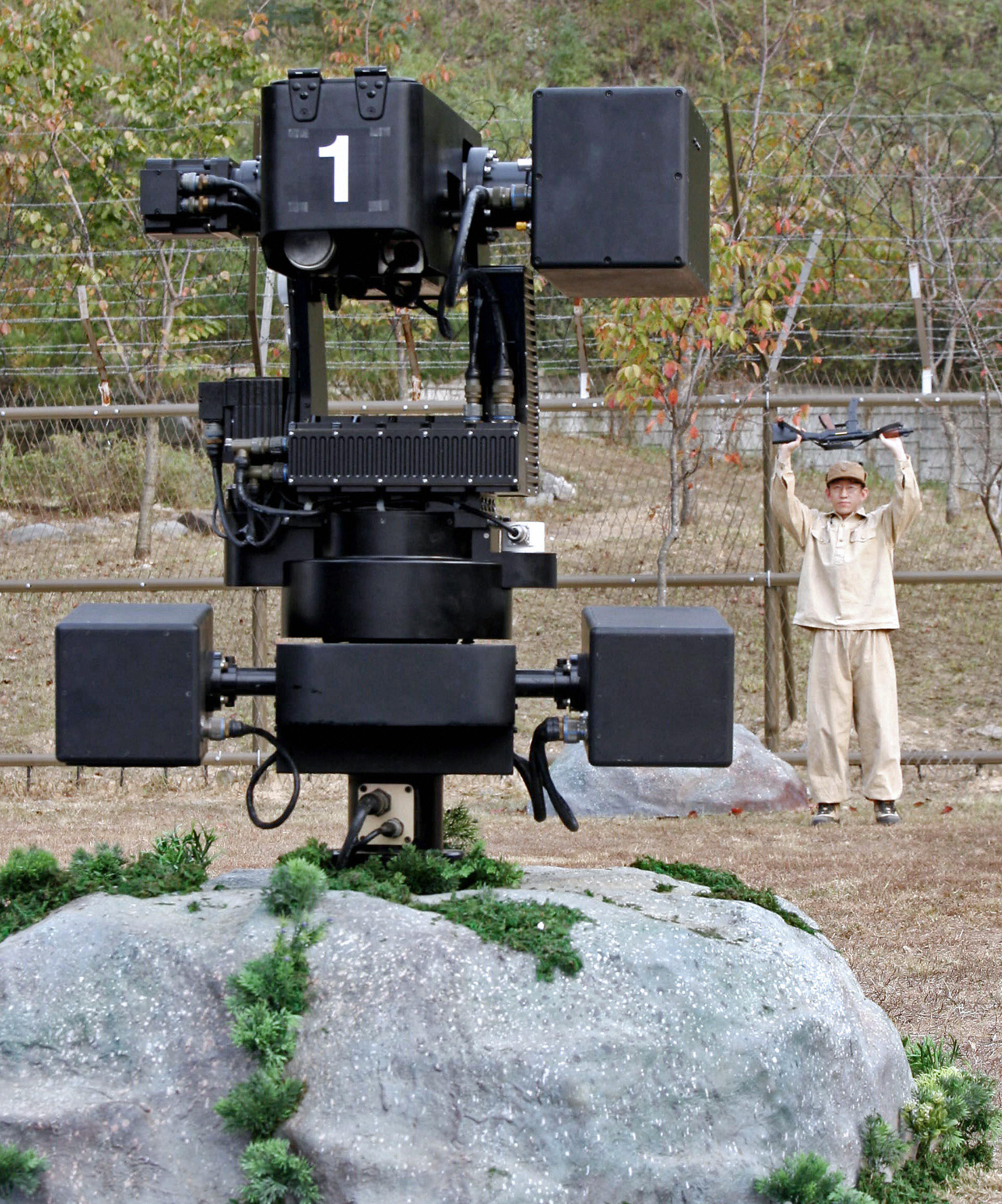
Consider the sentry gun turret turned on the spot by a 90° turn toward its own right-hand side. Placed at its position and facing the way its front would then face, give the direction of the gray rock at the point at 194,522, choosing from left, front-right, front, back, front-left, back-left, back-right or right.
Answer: left

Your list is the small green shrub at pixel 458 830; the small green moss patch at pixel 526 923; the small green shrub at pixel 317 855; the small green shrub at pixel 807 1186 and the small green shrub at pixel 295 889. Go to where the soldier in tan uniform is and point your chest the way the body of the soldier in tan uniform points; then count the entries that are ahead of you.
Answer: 5

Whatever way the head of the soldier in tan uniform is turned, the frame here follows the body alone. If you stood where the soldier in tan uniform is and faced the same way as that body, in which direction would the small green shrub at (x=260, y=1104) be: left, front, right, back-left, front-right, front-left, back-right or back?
front

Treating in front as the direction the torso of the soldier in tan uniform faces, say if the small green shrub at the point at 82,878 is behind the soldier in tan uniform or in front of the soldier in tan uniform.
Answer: in front

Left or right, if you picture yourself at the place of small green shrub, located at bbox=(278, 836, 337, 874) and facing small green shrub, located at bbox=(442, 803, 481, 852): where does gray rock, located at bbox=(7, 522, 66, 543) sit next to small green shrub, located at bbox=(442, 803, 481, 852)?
left

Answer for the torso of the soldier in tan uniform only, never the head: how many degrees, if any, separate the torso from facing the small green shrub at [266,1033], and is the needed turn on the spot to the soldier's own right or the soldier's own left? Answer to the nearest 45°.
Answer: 0° — they already face it

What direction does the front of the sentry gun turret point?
away from the camera

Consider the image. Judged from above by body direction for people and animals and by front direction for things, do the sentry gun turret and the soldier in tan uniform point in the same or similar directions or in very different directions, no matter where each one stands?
very different directions

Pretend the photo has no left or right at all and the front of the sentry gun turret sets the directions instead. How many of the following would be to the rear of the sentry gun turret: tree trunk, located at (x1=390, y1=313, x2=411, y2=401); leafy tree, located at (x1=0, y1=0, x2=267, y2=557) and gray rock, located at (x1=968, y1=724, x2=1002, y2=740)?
0

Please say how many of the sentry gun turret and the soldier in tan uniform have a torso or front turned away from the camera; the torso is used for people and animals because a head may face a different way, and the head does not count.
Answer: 1

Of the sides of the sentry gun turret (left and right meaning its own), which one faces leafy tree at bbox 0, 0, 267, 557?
front

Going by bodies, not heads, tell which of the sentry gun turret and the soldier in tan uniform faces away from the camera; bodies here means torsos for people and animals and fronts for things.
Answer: the sentry gun turret

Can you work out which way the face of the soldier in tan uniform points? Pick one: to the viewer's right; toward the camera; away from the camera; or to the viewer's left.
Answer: toward the camera

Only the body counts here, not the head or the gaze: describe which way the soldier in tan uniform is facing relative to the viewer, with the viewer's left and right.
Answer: facing the viewer
